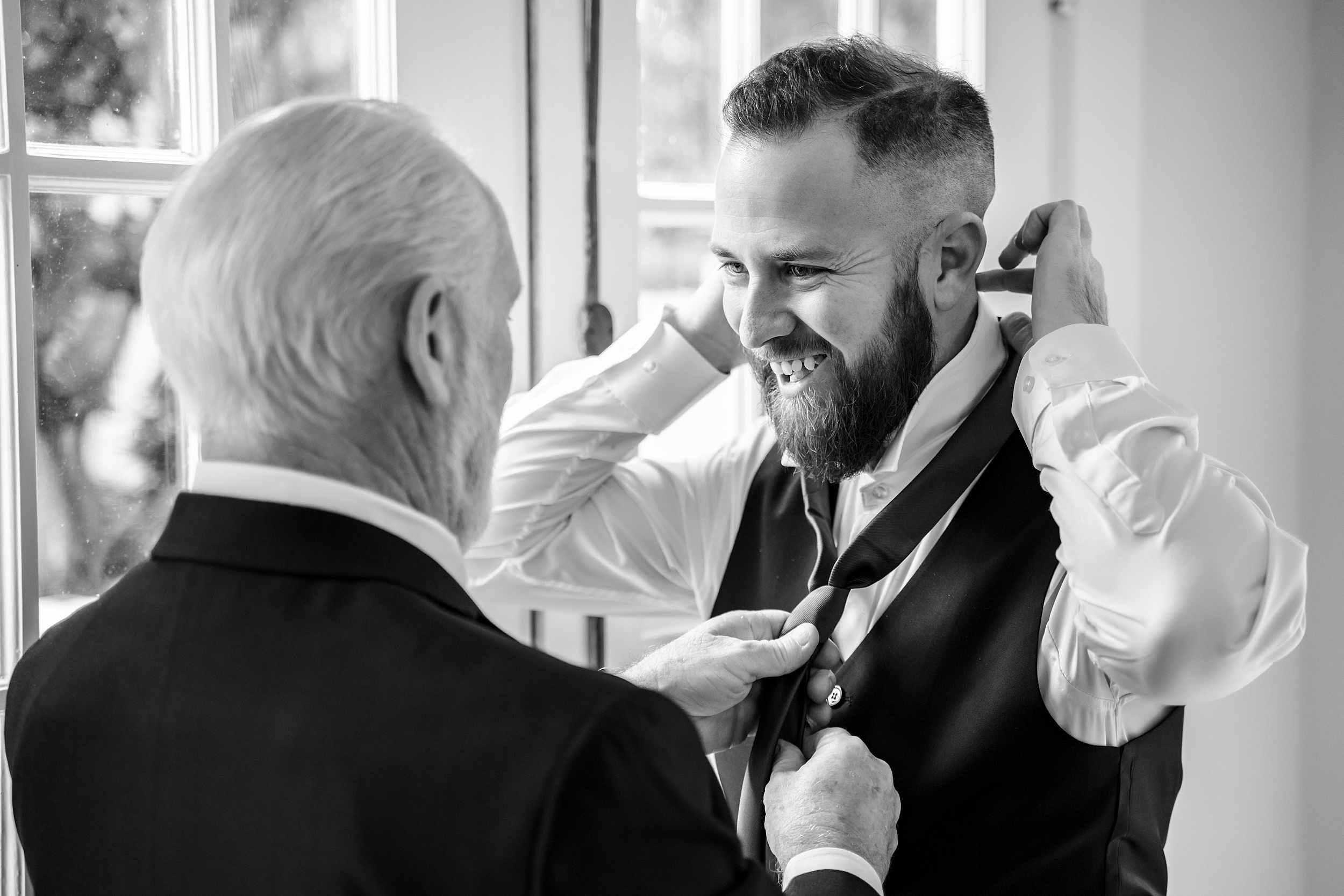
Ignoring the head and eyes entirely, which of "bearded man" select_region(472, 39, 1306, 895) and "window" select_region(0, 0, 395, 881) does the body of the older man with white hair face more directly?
the bearded man

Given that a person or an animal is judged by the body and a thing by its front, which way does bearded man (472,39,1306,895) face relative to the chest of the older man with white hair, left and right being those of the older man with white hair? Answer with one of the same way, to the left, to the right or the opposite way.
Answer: the opposite way

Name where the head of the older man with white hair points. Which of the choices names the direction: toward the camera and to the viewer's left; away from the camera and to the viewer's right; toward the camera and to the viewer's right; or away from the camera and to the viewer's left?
away from the camera and to the viewer's right

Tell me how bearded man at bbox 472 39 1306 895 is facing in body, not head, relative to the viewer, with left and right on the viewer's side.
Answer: facing the viewer and to the left of the viewer

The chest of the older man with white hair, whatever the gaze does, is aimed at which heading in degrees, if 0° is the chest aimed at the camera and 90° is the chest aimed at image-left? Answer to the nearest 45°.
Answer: approximately 225°

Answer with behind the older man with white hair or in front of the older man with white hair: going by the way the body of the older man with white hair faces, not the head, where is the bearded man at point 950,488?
in front

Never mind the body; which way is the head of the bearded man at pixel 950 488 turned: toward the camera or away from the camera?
toward the camera
